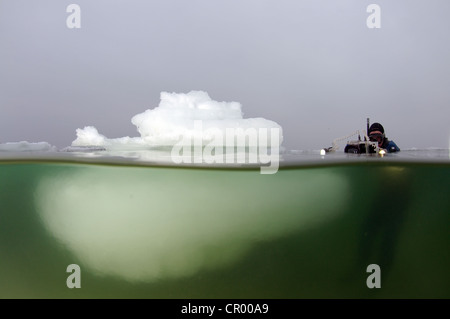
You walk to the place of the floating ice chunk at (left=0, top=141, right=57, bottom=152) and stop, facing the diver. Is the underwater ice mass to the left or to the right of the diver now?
right

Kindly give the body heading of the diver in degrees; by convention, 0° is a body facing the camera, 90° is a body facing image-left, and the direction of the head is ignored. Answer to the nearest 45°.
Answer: approximately 45°

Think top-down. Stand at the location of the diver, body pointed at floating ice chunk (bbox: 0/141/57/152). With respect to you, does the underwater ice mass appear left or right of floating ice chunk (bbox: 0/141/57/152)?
left
